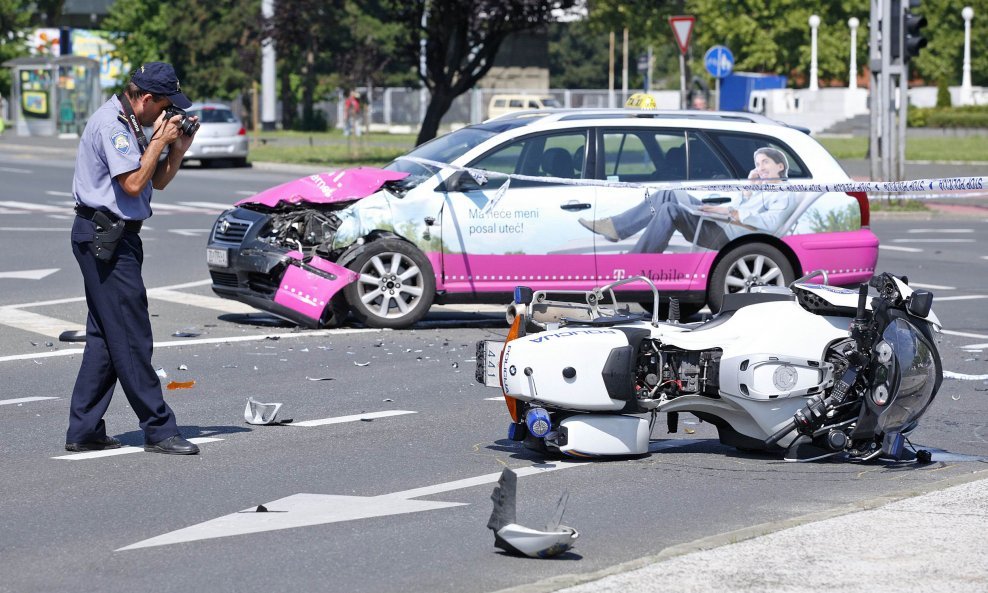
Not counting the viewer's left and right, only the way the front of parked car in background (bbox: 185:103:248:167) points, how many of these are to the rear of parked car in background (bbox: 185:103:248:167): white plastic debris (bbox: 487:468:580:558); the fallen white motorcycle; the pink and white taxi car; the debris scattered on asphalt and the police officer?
5

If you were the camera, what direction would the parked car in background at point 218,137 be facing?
facing away from the viewer

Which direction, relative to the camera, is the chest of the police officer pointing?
to the viewer's right

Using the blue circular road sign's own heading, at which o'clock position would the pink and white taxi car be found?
The pink and white taxi car is roughly at 12 o'clock from the blue circular road sign.

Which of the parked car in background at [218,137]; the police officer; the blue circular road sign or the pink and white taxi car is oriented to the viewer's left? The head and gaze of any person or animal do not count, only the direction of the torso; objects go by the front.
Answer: the pink and white taxi car

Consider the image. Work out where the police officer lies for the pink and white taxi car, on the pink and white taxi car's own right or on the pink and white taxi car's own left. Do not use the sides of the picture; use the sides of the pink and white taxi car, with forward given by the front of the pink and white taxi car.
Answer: on the pink and white taxi car's own left

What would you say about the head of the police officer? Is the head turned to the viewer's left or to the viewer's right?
to the viewer's right

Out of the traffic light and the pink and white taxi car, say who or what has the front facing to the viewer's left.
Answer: the pink and white taxi car

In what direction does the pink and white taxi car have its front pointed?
to the viewer's left
